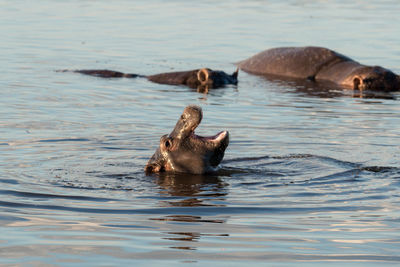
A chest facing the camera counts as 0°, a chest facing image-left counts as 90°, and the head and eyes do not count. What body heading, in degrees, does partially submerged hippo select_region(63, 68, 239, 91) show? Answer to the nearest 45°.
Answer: approximately 270°

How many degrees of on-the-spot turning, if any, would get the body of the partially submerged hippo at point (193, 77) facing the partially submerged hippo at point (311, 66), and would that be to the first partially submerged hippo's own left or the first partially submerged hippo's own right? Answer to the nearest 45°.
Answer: approximately 45° to the first partially submerged hippo's own left
